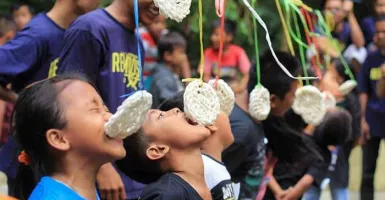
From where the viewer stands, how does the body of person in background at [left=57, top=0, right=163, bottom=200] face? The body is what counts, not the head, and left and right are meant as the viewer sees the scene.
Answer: facing the viewer and to the right of the viewer

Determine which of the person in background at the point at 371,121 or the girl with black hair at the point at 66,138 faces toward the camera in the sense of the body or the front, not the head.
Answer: the person in background

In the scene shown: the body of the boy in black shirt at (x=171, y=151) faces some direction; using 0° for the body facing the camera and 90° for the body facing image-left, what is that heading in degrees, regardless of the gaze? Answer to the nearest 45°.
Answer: approximately 270°

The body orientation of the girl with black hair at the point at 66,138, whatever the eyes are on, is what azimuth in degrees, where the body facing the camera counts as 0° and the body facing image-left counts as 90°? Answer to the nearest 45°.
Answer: approximately 270°

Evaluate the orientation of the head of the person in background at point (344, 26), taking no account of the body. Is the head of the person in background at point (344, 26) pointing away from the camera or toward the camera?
toward the camera

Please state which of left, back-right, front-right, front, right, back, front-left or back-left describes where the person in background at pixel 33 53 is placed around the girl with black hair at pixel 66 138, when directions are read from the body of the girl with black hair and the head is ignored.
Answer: left

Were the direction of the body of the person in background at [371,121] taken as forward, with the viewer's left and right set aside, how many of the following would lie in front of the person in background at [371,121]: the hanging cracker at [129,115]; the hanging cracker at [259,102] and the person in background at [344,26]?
2

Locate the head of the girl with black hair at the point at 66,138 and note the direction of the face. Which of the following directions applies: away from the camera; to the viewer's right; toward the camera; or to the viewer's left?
to the viewer's right
